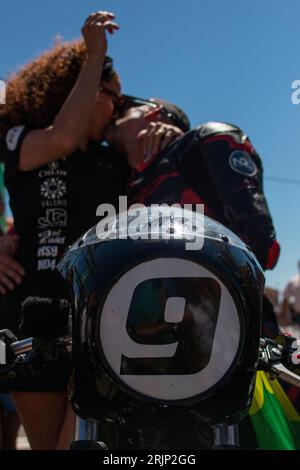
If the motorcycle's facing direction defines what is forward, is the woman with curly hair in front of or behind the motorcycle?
behind

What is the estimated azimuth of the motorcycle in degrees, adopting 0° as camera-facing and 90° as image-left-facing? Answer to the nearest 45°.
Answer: approximately 0°

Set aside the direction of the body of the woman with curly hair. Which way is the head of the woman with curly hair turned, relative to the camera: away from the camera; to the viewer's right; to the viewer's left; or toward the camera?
to the viewer's right
